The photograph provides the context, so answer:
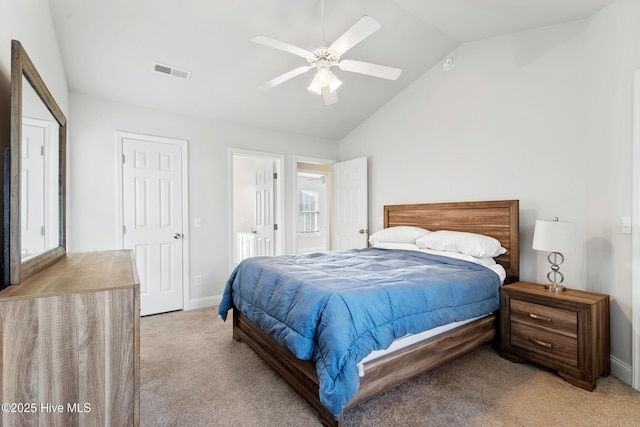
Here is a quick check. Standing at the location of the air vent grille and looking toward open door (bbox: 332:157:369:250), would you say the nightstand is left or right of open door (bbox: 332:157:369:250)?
right

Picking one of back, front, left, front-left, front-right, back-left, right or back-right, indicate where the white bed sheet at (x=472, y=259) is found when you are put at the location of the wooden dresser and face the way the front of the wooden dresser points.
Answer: front

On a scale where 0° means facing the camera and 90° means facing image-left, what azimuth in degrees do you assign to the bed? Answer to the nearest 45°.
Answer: approximately 45°

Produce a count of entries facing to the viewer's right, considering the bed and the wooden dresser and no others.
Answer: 1

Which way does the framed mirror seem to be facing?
to the viewer's right

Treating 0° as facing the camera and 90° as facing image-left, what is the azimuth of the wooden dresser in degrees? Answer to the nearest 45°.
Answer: approximately 270°

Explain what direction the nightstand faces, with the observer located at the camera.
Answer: facing the viewer and to the left of the viewer

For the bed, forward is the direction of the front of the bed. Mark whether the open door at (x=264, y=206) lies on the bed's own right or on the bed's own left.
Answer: on the bed's own right

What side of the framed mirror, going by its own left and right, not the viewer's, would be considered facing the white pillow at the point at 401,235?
front

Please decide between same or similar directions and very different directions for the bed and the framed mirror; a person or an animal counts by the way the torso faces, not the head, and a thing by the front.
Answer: very different directions

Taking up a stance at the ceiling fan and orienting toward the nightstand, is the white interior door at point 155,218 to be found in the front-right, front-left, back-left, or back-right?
back-left

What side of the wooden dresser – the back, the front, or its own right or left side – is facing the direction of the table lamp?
front
